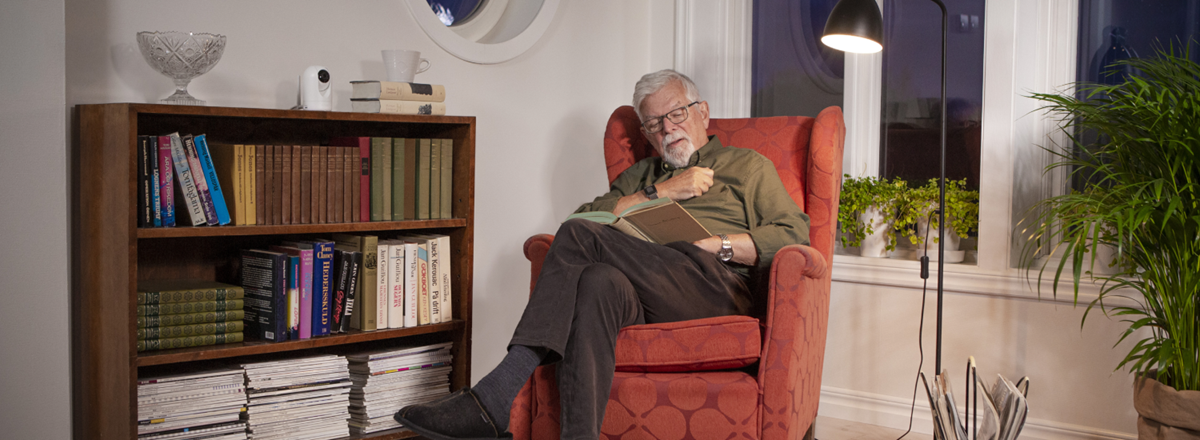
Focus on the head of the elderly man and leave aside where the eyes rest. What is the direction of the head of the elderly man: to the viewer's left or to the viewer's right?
to the viewer's left

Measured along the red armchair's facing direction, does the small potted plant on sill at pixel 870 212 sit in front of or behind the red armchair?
behind

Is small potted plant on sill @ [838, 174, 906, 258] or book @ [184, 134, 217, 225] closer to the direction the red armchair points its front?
the book
